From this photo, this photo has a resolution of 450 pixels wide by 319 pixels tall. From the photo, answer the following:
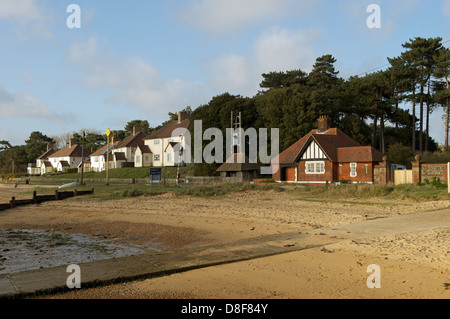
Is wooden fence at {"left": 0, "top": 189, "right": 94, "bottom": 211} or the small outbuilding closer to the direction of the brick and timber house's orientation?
the wooden fence

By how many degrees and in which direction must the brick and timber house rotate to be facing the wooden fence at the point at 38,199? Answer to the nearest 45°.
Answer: approximately 45° to its right

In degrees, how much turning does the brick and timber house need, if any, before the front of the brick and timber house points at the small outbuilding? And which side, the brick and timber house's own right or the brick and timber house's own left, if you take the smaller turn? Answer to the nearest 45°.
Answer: approximately 90° to the brick and timber house's own right

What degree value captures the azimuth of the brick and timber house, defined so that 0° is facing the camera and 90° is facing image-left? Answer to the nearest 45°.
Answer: approximately 0°
